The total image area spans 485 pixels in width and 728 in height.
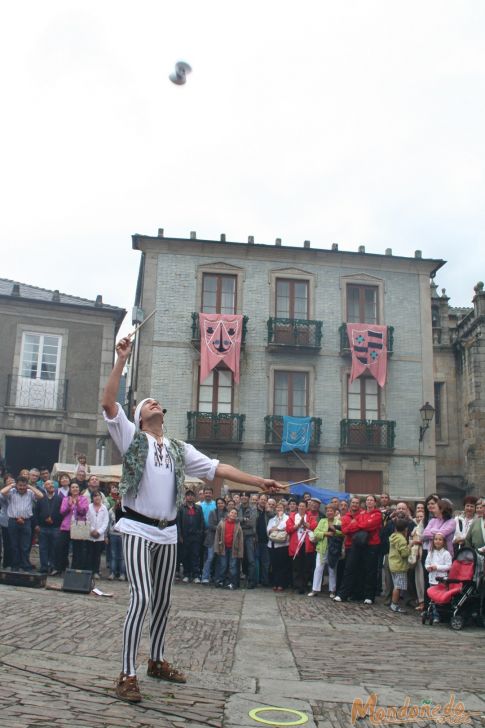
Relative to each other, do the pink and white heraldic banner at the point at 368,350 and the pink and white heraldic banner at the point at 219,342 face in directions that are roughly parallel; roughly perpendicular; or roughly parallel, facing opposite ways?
roughly parallel

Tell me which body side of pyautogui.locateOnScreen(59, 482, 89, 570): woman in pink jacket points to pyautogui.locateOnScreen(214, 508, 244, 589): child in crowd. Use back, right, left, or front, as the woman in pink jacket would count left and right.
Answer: left

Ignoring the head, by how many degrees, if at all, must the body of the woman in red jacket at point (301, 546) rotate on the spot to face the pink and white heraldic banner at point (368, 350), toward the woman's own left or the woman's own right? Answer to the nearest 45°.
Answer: approximately 180°

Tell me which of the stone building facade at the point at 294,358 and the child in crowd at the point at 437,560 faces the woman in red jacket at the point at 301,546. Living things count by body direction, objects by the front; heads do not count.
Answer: the stone building facade

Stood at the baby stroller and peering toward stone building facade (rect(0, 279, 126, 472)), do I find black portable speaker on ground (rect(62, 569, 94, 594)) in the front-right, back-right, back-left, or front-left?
front-left

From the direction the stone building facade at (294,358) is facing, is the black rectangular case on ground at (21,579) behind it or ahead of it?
ahead

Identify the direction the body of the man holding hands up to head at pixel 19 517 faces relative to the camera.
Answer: toward the camera

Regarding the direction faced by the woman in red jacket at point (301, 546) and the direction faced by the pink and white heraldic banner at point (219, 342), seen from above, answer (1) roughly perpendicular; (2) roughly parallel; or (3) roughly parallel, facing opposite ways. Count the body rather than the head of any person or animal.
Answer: roughly parallel

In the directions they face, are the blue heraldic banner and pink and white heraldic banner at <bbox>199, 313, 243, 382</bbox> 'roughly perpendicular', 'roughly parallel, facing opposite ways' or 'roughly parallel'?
roughly parallel

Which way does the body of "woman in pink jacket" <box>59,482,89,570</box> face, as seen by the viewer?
toward the camera

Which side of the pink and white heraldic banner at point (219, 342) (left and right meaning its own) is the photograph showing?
front

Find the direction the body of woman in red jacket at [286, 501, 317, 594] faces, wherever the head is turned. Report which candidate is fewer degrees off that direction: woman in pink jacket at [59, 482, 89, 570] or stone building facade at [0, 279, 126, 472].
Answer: the woman in pink jacket

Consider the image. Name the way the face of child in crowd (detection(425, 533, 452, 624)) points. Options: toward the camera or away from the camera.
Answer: toward the camera

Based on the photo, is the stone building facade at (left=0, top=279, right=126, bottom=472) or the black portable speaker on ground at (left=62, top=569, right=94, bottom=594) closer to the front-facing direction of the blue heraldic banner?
the black portable speaker on ground

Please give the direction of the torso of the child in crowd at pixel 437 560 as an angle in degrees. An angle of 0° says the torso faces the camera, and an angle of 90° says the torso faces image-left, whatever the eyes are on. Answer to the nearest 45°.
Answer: approximately 45°
